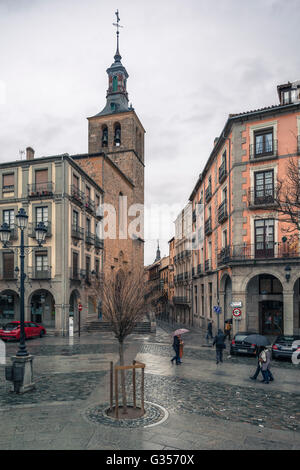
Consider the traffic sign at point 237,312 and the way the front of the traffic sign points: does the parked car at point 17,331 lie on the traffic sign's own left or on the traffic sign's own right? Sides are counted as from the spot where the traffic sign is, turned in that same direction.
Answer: on the traffic sign's own right

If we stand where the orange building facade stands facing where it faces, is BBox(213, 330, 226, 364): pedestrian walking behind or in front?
in front

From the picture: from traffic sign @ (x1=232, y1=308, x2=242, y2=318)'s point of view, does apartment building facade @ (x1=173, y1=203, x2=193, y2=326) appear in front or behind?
behind

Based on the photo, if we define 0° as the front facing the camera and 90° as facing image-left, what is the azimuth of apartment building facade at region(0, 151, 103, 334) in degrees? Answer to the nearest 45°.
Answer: approximately 0°

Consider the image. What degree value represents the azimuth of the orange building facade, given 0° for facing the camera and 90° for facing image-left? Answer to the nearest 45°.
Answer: approximately 0°

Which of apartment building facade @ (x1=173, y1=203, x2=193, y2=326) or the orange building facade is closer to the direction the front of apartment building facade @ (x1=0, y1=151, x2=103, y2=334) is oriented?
the orange building facade
